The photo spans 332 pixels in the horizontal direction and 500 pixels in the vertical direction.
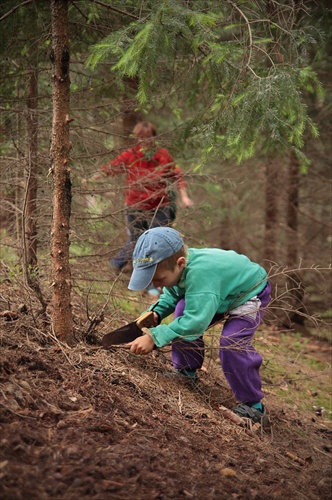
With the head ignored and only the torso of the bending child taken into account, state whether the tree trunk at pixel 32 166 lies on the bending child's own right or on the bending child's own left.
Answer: on the bending child's own right

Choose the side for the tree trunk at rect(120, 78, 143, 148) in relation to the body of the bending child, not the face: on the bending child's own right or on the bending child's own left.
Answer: on the bending child's own right

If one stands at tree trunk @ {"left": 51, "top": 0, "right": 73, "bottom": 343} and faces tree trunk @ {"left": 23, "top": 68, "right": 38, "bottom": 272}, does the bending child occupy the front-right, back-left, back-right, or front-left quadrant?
back-right

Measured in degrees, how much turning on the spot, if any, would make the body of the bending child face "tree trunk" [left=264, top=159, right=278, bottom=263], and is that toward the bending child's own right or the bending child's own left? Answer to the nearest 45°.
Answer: approximately 90° to the bending child's own right

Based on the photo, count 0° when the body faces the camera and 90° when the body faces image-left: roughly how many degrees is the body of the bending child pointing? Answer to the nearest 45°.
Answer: approximately 90°

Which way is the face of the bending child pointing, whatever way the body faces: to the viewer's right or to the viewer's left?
to the viewer's left
